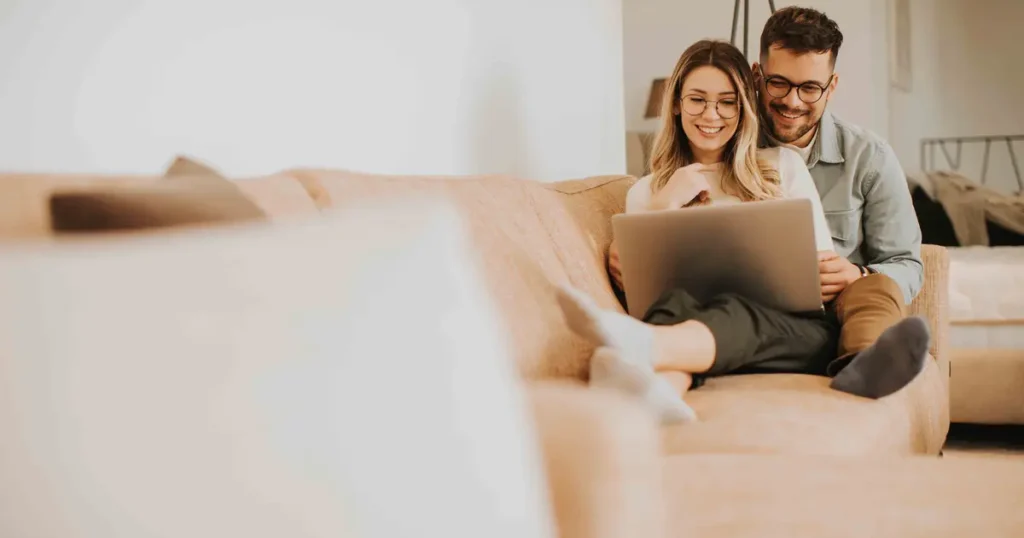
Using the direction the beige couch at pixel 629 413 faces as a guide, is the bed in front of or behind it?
behind

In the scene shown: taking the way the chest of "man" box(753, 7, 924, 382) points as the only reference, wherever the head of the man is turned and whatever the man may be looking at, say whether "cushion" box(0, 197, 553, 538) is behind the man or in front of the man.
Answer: in front

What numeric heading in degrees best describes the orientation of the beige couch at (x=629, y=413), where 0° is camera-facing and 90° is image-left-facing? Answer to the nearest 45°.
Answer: approximately 0°
